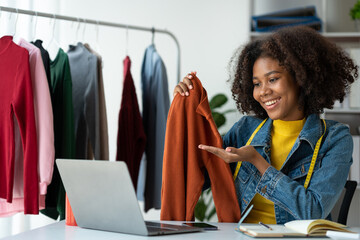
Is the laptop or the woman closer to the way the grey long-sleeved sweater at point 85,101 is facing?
the laptop

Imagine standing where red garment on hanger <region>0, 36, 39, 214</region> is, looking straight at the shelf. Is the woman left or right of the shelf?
right

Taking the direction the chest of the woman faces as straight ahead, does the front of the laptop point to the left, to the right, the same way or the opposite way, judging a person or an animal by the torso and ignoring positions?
the opposite way

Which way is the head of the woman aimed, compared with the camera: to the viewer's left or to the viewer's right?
to the viewer's left

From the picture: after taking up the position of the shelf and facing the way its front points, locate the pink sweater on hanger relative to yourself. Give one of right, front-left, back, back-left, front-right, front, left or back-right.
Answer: front-right

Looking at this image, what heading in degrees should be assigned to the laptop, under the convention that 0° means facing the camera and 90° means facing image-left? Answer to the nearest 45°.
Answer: approximately 225°

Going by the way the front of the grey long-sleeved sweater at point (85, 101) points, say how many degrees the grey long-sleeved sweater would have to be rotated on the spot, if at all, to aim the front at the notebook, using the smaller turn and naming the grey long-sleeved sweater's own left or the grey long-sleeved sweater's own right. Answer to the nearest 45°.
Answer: approximately 45° to the grey long-sleeved sweater's own left

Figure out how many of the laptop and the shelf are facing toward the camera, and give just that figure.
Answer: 1
